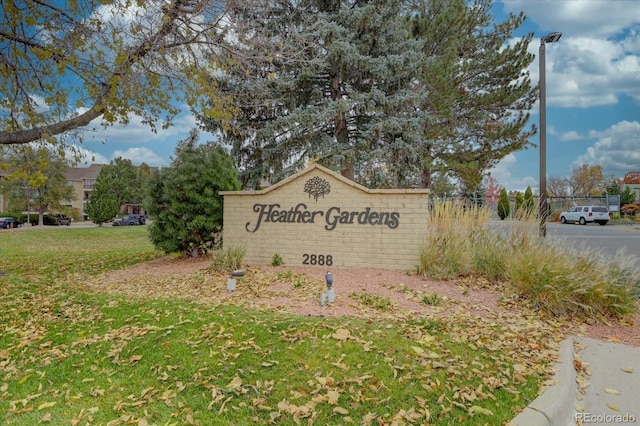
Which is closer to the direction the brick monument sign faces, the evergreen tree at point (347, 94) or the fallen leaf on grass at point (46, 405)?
the fallen leaf on grass

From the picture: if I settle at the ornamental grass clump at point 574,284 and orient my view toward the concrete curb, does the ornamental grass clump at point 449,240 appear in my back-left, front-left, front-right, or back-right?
back-right

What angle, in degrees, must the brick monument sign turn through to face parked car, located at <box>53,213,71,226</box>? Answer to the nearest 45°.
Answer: approximately 135° to its right

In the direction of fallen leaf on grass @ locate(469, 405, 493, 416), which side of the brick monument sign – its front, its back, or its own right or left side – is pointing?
front

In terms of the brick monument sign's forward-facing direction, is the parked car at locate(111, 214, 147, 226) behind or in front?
behind

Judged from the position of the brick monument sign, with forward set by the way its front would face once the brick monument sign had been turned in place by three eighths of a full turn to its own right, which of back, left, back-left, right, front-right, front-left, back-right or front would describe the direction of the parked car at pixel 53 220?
front

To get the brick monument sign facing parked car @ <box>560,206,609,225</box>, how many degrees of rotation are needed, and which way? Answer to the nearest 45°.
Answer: approximately 135° to its left

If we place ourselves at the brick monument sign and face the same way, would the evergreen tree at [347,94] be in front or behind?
behind

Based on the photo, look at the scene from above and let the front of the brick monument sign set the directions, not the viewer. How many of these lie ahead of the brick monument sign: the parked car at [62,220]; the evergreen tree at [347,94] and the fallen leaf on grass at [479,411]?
1

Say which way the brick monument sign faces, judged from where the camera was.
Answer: facing the viewer

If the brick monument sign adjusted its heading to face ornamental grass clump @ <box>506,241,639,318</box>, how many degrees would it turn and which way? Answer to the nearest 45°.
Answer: approximately 45° to its left

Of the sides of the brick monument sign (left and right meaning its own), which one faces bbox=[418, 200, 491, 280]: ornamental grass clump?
left

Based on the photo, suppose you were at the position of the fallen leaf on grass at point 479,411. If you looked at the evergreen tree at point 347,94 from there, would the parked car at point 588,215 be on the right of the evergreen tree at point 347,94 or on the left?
right

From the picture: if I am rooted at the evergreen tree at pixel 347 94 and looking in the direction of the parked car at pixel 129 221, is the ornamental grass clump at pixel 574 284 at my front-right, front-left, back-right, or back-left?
back-left

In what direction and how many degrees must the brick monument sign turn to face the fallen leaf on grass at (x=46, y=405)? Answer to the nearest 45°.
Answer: approximately 45° to its right

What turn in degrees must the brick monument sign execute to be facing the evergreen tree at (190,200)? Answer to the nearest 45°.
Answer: approximately 90° to its right

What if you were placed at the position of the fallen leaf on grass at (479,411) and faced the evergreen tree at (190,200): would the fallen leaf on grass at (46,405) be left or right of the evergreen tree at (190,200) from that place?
left
